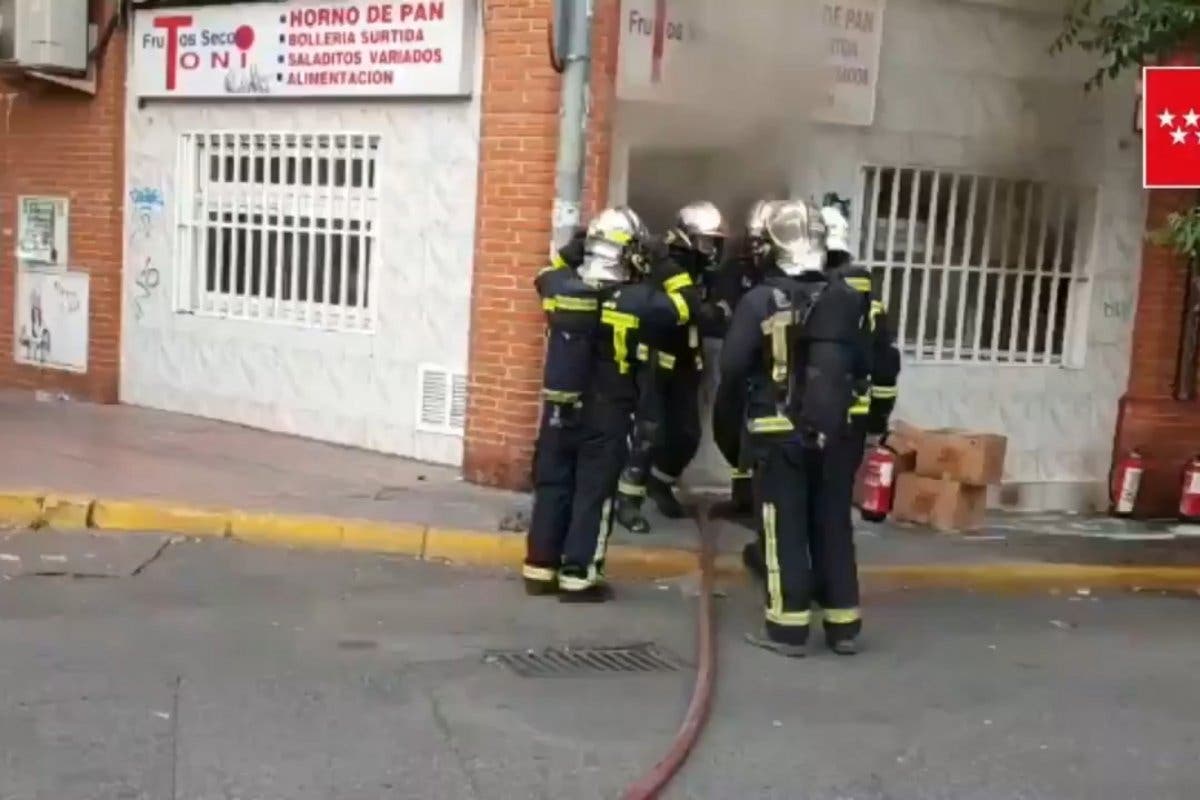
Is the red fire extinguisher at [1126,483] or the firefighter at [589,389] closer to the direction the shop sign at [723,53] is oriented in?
the firefighter

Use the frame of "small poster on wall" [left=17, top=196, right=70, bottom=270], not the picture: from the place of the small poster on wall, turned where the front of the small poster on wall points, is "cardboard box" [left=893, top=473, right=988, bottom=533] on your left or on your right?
on your left

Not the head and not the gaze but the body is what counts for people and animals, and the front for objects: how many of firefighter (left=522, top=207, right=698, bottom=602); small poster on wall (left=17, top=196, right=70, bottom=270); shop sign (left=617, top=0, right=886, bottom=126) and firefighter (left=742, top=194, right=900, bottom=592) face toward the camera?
2

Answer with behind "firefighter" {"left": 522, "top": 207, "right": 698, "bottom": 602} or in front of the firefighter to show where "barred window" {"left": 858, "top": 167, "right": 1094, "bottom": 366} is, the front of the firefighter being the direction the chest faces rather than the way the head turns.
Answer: in front

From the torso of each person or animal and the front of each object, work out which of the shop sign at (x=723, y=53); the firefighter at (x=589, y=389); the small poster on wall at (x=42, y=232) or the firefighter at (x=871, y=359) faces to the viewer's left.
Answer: the firefighter at (x=871, y=359)

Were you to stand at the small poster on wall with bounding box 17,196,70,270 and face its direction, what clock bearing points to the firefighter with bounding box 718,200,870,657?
The firefighter is roughly at 11 o'clock from the small poster on wall.

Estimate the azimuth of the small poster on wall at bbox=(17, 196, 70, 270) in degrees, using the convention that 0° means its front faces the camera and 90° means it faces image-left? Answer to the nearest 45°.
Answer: approximately 0°

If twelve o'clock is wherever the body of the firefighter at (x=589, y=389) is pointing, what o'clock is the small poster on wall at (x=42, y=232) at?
The small poster on wall is roughly at 9 o'clock from the firefighter.

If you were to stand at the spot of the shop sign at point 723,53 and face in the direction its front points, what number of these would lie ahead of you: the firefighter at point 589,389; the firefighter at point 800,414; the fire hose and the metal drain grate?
4

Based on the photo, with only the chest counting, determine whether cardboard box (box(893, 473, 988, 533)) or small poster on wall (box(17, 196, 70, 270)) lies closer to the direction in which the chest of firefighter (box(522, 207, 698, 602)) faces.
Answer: the cardboard box

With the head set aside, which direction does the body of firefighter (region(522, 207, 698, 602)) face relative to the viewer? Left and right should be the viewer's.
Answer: facing away from the viewer and to the right of the viewer
